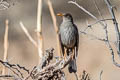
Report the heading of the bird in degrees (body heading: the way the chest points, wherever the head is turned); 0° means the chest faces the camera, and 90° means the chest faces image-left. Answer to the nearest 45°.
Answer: approximately 45°
